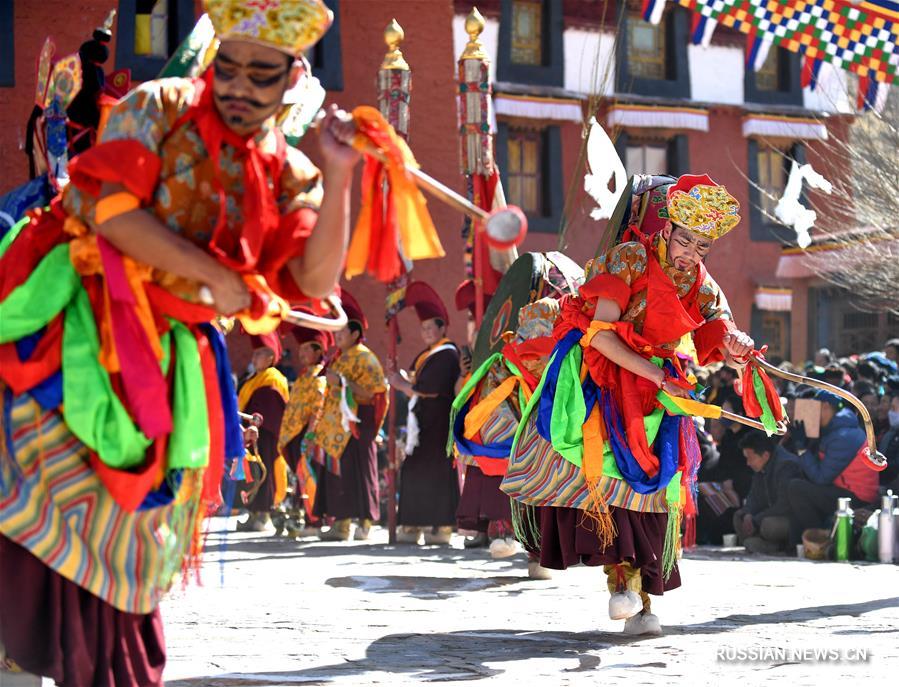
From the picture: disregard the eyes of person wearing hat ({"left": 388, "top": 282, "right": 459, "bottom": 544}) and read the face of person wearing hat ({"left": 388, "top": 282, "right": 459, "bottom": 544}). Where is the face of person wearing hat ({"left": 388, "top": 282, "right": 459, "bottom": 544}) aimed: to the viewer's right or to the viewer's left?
to the viewer's left

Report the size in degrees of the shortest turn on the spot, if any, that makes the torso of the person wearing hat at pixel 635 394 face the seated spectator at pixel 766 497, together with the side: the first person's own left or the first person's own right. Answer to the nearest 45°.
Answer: approximately 135° to the first person's own left

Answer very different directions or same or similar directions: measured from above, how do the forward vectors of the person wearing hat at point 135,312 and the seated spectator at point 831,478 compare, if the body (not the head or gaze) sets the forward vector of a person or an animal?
very different directions

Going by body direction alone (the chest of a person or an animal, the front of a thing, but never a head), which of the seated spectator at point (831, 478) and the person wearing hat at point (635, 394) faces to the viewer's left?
the seated spectator

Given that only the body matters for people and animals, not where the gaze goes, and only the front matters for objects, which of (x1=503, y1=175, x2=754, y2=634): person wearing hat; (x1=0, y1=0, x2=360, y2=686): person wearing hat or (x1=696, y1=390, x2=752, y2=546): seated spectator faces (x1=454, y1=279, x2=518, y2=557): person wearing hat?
the seated spectator

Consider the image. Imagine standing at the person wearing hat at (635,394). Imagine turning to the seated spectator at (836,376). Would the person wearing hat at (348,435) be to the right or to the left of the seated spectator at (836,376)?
left

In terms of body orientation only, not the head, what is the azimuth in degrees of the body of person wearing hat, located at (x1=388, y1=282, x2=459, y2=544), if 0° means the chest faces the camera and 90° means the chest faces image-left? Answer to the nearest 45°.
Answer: approximately 45°

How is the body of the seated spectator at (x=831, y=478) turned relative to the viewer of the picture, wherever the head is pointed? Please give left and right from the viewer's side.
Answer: facing to the left of the viewer

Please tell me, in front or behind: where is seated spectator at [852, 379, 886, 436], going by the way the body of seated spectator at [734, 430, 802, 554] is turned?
behind
